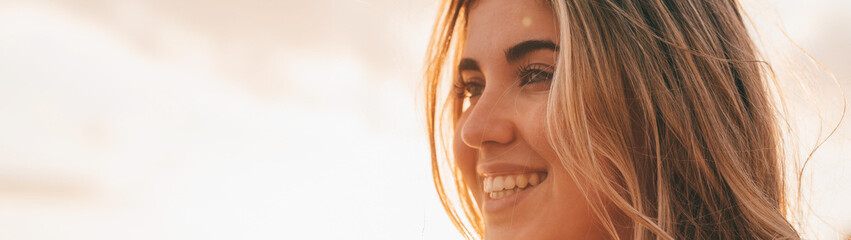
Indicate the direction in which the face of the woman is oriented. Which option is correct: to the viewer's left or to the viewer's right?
to the viewer's left
